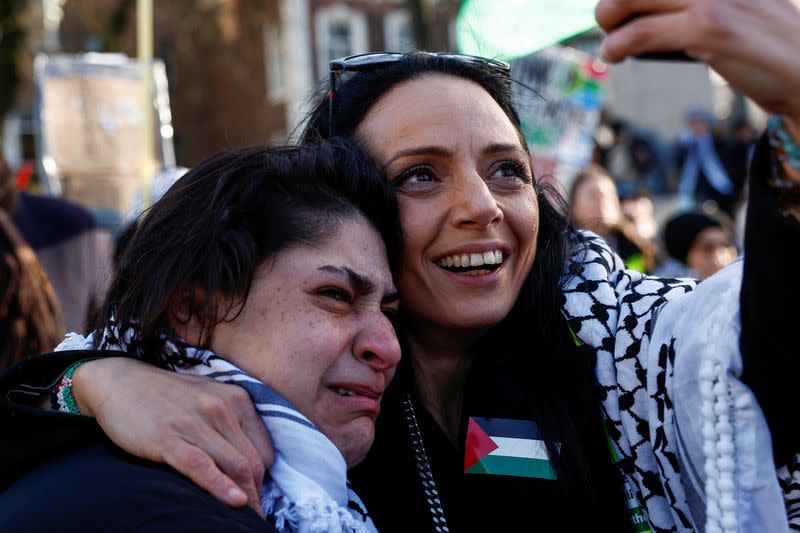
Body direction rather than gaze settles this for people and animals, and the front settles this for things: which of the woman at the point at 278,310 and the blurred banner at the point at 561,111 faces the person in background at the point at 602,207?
the blurred banner

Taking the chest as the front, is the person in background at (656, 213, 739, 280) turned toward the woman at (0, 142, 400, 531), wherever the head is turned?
no

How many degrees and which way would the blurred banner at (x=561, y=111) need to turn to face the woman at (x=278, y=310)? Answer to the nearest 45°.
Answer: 0° — it already faces them

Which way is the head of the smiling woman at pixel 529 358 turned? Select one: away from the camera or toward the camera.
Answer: toward the camera

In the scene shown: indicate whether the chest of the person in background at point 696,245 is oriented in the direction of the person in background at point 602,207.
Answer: no

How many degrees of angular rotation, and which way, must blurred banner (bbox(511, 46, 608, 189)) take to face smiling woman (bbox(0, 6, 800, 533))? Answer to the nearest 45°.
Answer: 0° — it already faces them

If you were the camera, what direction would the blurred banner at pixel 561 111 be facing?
facing the viewer

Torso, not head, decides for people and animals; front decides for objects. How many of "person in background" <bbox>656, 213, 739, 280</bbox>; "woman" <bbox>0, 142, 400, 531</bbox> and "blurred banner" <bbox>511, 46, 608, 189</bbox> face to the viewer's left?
0

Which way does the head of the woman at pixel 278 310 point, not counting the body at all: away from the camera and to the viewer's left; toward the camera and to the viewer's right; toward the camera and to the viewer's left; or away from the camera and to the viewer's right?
toward the camera and to the viewer's right

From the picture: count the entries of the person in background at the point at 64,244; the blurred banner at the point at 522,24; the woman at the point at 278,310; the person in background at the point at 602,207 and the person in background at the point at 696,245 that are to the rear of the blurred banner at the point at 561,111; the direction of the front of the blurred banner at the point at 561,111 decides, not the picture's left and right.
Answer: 0

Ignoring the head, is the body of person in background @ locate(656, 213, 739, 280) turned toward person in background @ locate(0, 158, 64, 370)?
no

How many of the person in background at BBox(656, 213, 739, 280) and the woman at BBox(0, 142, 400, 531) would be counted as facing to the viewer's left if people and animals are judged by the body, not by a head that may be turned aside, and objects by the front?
0

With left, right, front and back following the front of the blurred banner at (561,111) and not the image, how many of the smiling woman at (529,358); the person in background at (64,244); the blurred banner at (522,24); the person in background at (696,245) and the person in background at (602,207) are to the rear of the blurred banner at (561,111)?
0

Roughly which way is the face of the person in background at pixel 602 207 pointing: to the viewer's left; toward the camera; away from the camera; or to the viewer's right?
toward the camera

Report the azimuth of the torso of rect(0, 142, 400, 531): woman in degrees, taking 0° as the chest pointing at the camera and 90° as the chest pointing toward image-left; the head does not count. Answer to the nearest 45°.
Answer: approximately 315°
